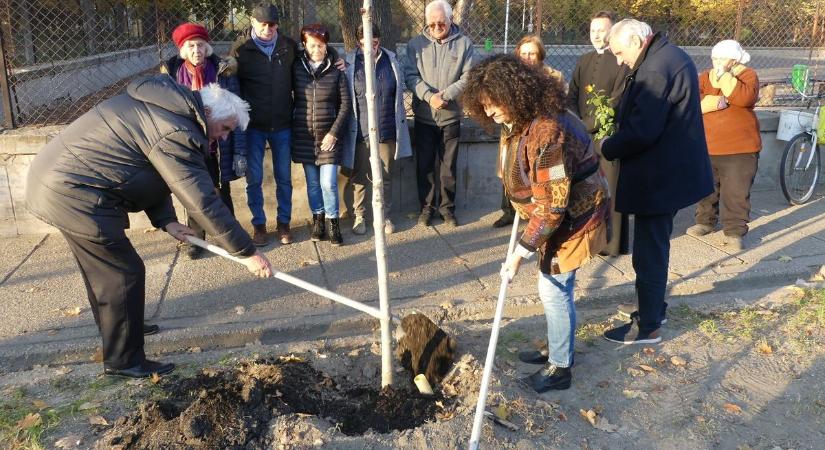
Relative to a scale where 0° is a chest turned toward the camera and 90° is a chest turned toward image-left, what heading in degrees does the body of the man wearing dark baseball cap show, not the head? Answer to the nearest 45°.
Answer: approximately 0°

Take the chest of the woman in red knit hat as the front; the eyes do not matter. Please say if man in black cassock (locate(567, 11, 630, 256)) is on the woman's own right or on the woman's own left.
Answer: on the woman's own left

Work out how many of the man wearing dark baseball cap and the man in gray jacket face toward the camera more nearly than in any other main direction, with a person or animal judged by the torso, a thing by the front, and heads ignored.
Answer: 2

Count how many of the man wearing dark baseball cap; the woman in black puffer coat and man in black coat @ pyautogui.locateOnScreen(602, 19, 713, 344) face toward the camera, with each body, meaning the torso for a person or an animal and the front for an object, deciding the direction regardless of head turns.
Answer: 2

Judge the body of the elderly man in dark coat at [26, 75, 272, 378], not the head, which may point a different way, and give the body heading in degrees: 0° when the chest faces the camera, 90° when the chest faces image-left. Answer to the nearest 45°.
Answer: approximately 270°

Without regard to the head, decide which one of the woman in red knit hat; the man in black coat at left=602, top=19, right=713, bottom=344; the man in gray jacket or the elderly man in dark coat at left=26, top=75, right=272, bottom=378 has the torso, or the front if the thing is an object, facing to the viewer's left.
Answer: the man in black coat

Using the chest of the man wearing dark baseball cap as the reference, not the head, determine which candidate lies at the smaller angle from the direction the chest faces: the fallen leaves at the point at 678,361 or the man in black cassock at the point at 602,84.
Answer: the fallen leaves

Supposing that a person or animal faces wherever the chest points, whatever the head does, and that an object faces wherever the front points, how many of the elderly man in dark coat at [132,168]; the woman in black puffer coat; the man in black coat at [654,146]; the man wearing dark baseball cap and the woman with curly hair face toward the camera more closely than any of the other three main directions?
2

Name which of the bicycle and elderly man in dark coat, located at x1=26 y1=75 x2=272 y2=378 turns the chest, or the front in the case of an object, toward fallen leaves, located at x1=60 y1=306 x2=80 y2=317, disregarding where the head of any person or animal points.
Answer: the bicycle
